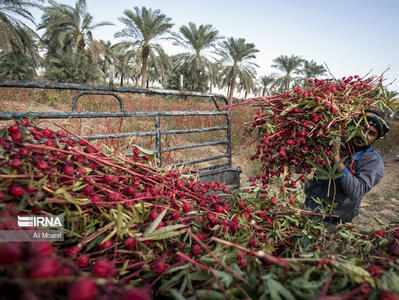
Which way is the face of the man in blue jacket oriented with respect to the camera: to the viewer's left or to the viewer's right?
to the viewer's left

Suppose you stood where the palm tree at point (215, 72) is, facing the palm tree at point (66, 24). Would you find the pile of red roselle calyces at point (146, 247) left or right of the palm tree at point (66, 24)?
left

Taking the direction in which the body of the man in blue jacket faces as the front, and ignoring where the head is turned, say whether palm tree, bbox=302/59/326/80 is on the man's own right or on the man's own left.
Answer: on the man's own right

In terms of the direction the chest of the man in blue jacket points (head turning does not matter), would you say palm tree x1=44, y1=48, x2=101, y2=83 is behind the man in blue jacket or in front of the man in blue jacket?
in front

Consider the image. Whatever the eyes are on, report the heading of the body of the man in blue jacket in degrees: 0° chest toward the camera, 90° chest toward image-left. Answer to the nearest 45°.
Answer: approximately 90°

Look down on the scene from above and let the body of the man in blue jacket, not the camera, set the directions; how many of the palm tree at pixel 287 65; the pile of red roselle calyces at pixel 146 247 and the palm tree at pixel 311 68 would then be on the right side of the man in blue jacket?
2

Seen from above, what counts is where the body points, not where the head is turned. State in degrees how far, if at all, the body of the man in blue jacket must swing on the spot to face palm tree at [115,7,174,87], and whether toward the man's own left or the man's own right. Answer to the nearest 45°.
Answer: approximately 45° to the man's own right
